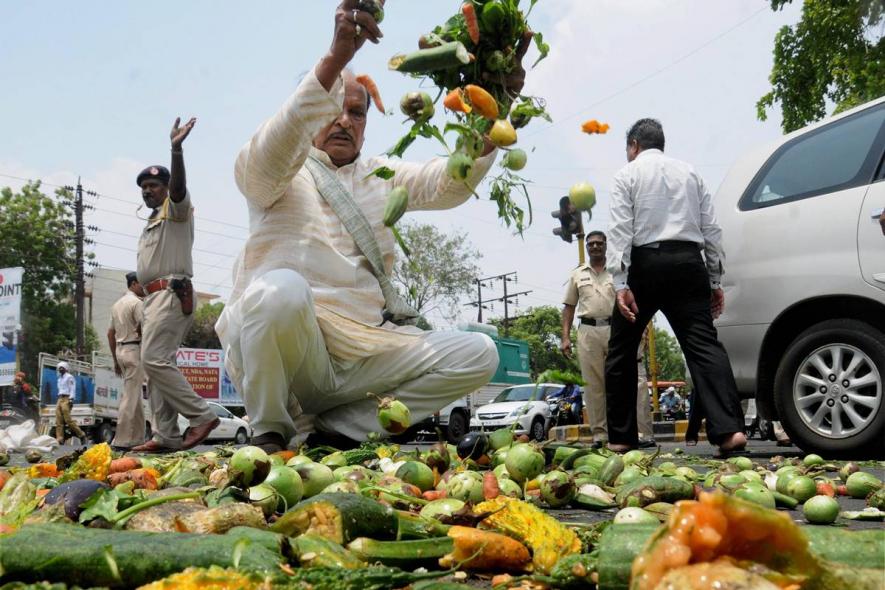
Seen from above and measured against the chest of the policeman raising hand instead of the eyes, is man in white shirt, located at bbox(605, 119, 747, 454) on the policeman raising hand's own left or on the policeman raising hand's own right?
on the policeman raising hand's own left

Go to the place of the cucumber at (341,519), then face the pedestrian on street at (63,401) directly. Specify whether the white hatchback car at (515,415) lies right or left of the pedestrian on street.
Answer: right

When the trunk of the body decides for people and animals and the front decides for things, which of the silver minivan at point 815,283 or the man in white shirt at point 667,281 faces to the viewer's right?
the silver minivan

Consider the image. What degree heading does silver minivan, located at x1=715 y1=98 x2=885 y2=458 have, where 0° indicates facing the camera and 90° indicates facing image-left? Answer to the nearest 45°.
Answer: approximately 270°

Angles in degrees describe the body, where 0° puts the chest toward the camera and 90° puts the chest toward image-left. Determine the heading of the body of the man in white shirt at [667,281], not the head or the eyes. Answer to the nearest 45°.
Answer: approximately 180°

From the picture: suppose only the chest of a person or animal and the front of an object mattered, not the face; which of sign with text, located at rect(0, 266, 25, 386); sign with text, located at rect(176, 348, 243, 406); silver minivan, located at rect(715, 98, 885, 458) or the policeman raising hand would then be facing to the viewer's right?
the silver minivan

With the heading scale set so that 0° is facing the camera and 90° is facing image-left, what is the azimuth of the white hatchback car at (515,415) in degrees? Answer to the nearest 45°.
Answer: approximately 45°

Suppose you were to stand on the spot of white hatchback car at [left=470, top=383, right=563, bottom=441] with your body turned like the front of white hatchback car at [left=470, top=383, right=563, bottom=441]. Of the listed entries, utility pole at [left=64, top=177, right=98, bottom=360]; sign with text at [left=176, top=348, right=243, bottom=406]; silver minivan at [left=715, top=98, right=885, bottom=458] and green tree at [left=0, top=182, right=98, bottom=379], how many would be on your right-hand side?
3
